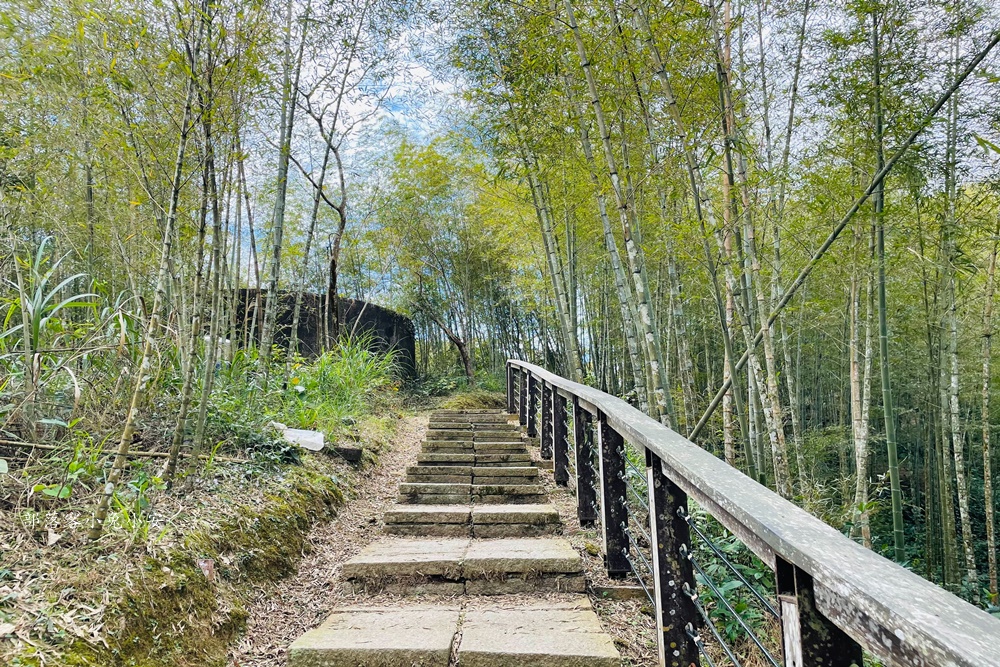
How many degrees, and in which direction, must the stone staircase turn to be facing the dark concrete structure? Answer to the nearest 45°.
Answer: approximately 180°

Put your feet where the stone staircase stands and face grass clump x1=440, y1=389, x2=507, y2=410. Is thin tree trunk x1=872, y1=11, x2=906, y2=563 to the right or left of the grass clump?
right

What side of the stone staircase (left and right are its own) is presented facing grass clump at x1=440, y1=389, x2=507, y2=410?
back

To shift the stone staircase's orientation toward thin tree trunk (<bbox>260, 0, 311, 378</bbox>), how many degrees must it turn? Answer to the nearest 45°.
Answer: approximately 135° to its right

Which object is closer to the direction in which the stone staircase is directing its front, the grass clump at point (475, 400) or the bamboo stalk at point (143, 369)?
the bamboo stalk

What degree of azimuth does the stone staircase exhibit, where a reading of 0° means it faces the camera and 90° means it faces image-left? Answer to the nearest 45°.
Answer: approximately 0°
